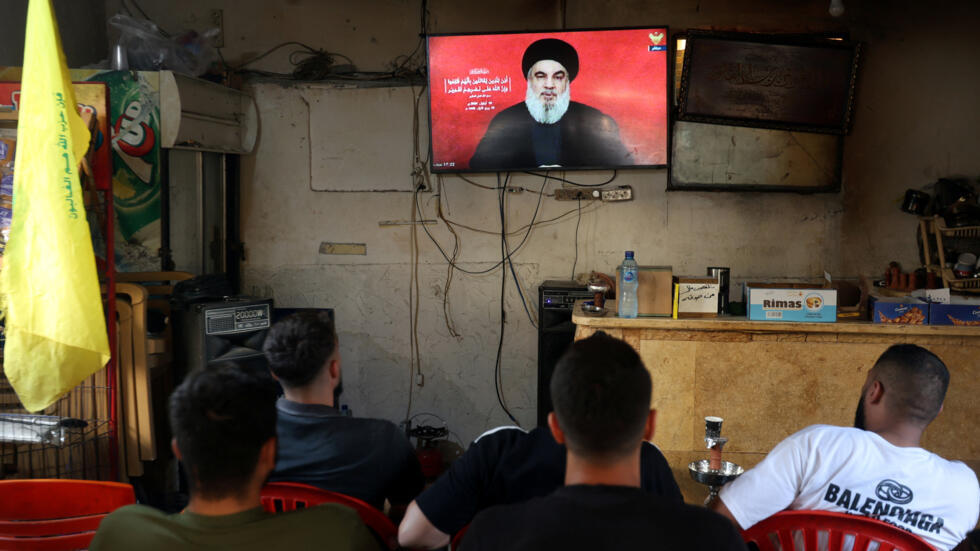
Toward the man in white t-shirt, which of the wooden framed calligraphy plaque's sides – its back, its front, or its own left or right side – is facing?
front

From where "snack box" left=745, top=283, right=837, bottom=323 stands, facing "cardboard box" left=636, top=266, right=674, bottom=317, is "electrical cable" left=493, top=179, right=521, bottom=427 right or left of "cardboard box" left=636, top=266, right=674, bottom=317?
right

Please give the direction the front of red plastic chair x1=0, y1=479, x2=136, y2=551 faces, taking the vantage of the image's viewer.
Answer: facing away from the viewer

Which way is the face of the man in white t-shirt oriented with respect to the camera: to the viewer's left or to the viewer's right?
to the viewer's left

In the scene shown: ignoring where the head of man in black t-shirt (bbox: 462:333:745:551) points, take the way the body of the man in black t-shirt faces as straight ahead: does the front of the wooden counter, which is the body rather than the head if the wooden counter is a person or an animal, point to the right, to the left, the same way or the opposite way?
the opposite way

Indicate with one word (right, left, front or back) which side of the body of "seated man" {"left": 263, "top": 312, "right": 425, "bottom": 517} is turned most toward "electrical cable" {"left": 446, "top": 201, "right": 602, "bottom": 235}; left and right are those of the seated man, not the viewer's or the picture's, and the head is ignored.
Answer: front

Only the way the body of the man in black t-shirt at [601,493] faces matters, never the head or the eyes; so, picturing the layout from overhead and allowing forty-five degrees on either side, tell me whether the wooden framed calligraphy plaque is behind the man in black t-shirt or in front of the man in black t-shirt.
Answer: in front

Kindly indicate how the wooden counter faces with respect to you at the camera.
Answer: facing the viewer

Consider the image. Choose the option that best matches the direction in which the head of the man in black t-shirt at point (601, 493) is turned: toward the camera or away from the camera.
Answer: away from the camera

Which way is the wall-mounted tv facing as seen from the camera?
toward the camera

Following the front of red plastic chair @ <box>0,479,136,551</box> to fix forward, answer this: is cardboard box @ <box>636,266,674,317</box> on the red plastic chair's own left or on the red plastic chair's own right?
on the red plastic chair's own right

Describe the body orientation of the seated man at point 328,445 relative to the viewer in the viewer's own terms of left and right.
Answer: facing away from the viewer and to the right of the viewer

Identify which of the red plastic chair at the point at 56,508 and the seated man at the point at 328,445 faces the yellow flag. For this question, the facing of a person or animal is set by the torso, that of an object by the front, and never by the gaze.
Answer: the red plastic chair

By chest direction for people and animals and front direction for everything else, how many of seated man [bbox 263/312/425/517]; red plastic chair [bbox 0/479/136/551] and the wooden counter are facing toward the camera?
1

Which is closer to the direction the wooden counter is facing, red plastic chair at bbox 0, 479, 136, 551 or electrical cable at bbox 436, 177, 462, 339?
the red plastic chair

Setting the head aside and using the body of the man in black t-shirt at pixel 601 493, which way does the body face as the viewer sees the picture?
away from the camera

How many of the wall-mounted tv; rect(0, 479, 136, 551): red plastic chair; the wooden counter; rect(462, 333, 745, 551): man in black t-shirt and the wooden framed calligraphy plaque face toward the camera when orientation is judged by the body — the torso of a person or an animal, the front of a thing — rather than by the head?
3

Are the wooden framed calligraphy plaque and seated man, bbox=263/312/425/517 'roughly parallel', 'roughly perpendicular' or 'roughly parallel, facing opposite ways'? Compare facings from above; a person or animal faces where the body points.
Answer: roughly parallel, facing opposite ways
